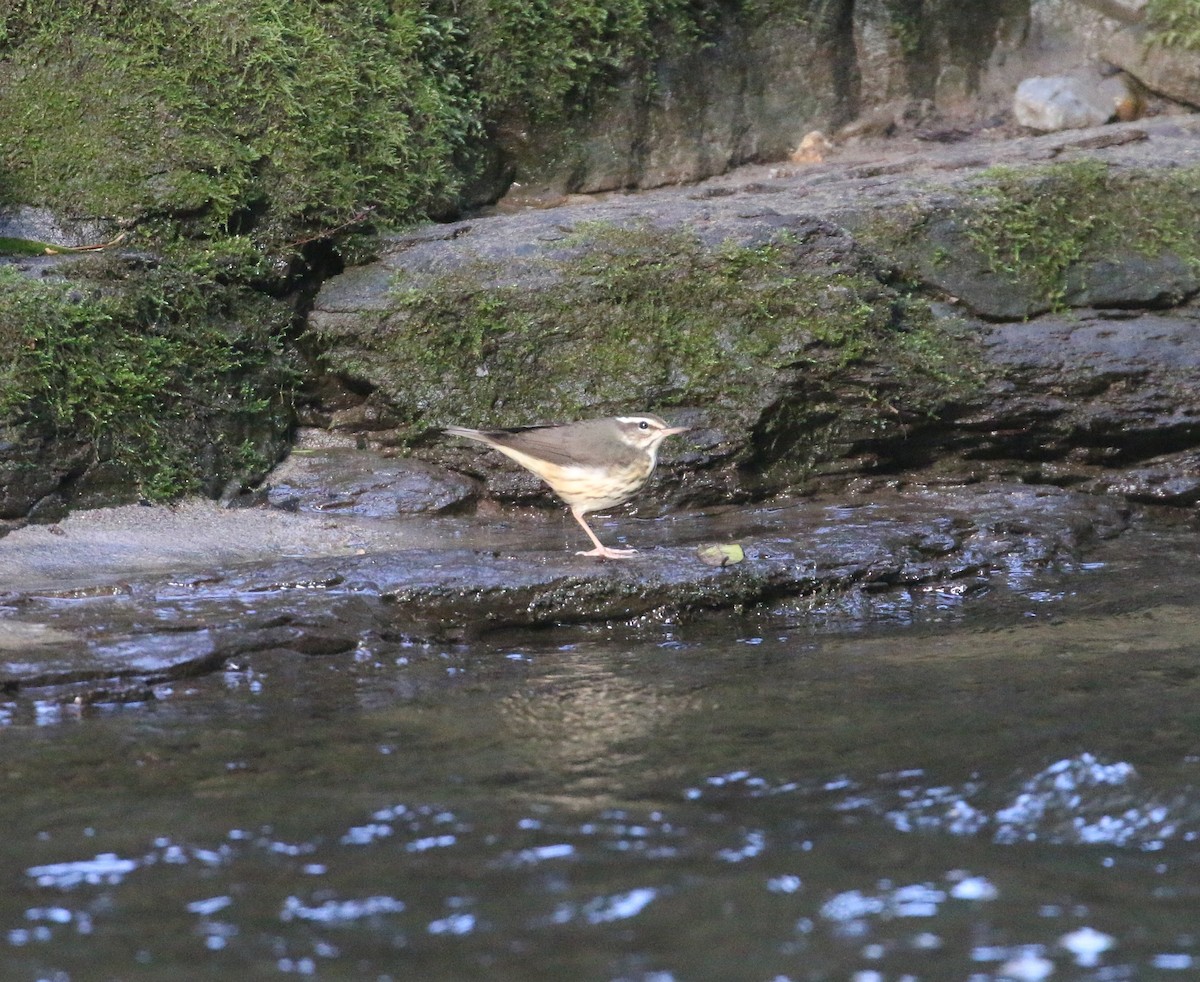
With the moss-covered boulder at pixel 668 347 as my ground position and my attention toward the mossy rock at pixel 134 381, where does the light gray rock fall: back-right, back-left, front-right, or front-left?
back-right

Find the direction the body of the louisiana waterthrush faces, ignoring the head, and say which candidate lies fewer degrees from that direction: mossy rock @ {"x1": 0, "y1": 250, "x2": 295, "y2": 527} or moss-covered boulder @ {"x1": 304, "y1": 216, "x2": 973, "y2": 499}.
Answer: the moss-covered boulder

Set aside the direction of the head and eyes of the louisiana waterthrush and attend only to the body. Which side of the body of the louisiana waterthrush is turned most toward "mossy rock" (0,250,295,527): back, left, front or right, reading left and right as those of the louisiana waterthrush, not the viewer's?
back

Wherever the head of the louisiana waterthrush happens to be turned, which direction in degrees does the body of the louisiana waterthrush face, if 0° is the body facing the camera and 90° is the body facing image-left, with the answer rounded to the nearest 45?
approximately 270°

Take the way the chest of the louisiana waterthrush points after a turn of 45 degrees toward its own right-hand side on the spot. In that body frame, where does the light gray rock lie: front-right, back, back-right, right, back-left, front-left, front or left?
left

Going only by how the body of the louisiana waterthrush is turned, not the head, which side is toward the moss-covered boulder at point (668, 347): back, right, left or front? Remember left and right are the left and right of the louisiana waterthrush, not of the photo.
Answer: left
